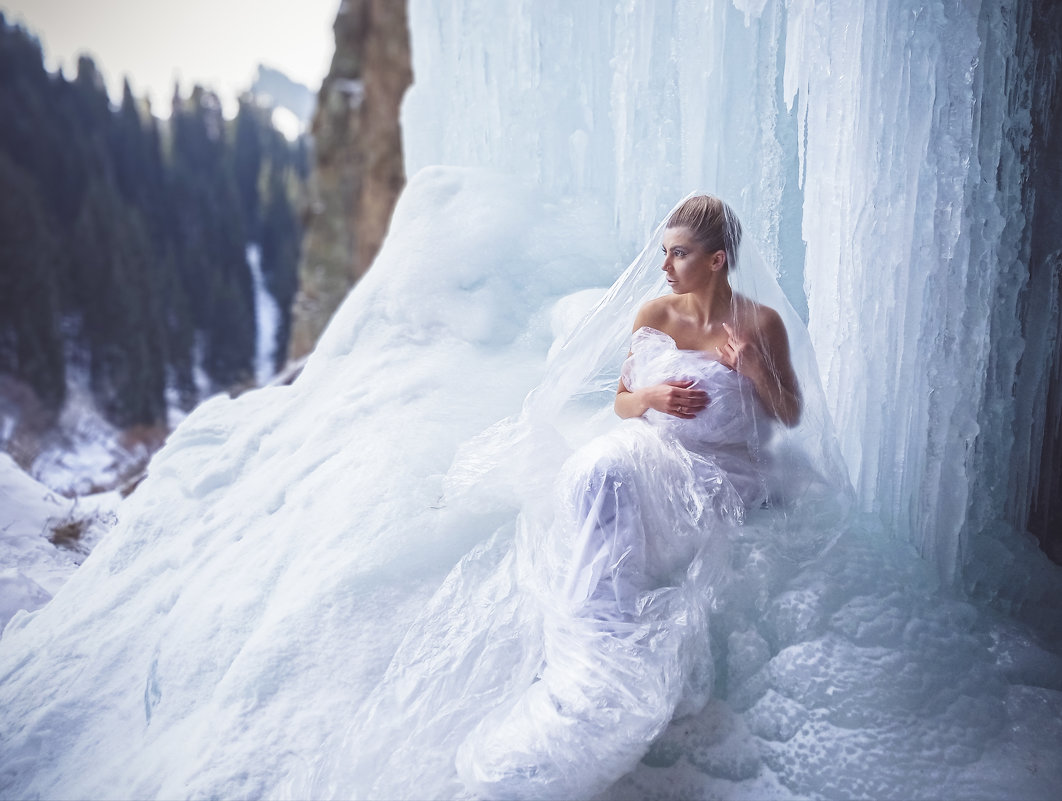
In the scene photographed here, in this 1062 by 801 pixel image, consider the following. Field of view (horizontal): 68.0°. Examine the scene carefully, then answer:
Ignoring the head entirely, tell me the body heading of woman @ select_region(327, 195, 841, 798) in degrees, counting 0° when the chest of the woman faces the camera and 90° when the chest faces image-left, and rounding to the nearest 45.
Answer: approximately 45°

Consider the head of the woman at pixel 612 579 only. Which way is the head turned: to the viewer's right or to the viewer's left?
to the viewer's left

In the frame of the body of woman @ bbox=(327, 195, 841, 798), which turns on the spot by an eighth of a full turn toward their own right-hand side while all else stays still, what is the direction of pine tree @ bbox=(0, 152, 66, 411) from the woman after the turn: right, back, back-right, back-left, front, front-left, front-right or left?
front-right
